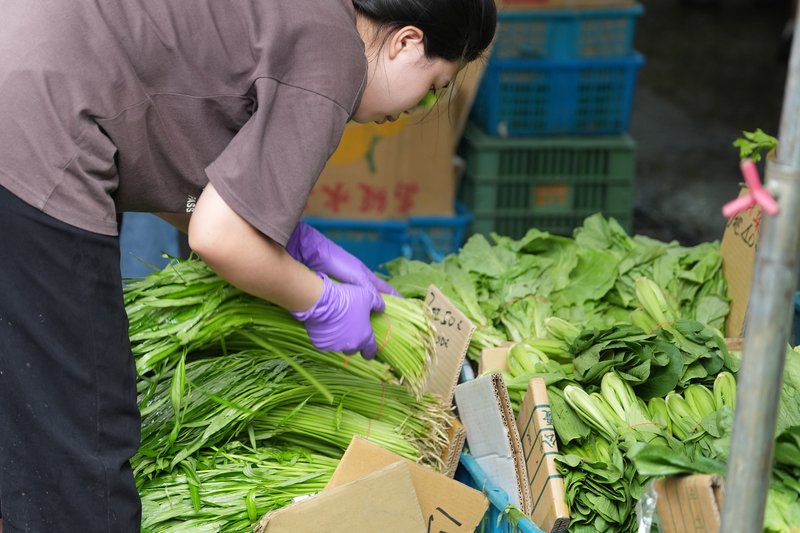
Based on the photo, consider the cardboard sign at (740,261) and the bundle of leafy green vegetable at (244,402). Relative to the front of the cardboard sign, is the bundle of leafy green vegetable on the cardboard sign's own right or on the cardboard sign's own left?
on the cardboard sign's own right

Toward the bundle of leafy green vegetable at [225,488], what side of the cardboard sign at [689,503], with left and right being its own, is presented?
right

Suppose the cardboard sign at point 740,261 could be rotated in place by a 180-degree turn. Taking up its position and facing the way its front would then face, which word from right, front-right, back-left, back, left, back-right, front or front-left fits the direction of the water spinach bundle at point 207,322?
back-left

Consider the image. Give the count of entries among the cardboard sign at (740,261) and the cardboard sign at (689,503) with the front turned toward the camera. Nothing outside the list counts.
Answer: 2

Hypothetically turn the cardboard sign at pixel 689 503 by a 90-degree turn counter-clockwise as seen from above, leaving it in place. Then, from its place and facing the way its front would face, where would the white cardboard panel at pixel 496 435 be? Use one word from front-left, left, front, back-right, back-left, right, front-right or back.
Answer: back-left

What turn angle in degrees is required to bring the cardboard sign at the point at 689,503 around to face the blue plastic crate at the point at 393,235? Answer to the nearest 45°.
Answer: approximately 135° to its right

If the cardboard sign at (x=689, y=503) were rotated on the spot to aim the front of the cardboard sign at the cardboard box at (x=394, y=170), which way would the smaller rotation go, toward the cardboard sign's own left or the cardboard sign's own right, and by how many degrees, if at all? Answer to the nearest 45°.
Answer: approximately 135° to the cardboard sign's own right

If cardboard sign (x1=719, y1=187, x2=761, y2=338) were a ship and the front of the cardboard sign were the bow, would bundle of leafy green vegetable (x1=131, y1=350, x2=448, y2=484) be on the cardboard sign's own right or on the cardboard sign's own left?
on the cardboard sign's own right

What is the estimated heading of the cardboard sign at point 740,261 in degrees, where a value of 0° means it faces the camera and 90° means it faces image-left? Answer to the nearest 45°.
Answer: approximately 0°

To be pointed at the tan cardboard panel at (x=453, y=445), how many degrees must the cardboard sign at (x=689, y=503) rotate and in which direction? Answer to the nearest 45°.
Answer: approximately 135° to its right

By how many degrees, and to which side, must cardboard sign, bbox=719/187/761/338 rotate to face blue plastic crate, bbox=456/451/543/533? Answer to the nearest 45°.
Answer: approximately 45° to its right

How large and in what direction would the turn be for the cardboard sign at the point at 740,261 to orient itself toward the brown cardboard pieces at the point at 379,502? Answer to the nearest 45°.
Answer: approximately 45° to its right

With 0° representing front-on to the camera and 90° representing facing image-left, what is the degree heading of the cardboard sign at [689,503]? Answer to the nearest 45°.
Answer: approximately 0°
